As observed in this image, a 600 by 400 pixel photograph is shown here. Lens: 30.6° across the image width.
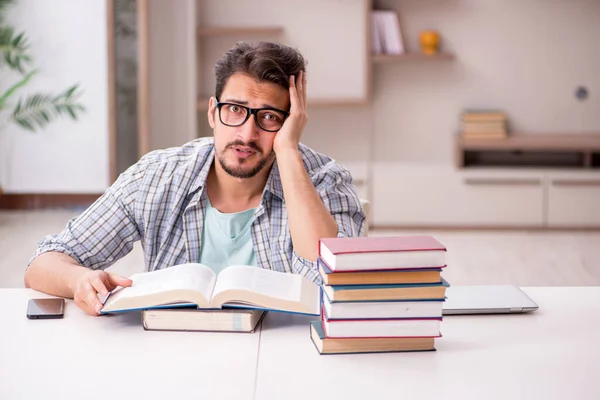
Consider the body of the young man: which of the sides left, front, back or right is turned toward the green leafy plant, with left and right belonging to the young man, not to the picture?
back

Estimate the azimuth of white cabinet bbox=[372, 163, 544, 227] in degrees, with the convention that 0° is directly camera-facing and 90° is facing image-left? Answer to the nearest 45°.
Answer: approximately 0°

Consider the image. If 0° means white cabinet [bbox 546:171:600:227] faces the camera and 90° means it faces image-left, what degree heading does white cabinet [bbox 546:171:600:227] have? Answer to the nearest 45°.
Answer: approximately 0°

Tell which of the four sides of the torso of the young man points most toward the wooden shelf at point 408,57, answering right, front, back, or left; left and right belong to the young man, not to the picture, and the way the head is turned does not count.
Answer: back

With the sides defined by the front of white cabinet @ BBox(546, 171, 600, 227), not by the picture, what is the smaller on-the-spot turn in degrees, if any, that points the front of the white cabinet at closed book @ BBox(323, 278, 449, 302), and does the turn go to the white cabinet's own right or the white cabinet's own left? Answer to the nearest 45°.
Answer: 0° — it already faces it

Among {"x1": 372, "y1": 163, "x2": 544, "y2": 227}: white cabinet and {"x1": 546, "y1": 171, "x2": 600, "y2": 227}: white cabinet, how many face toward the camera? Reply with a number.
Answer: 2
